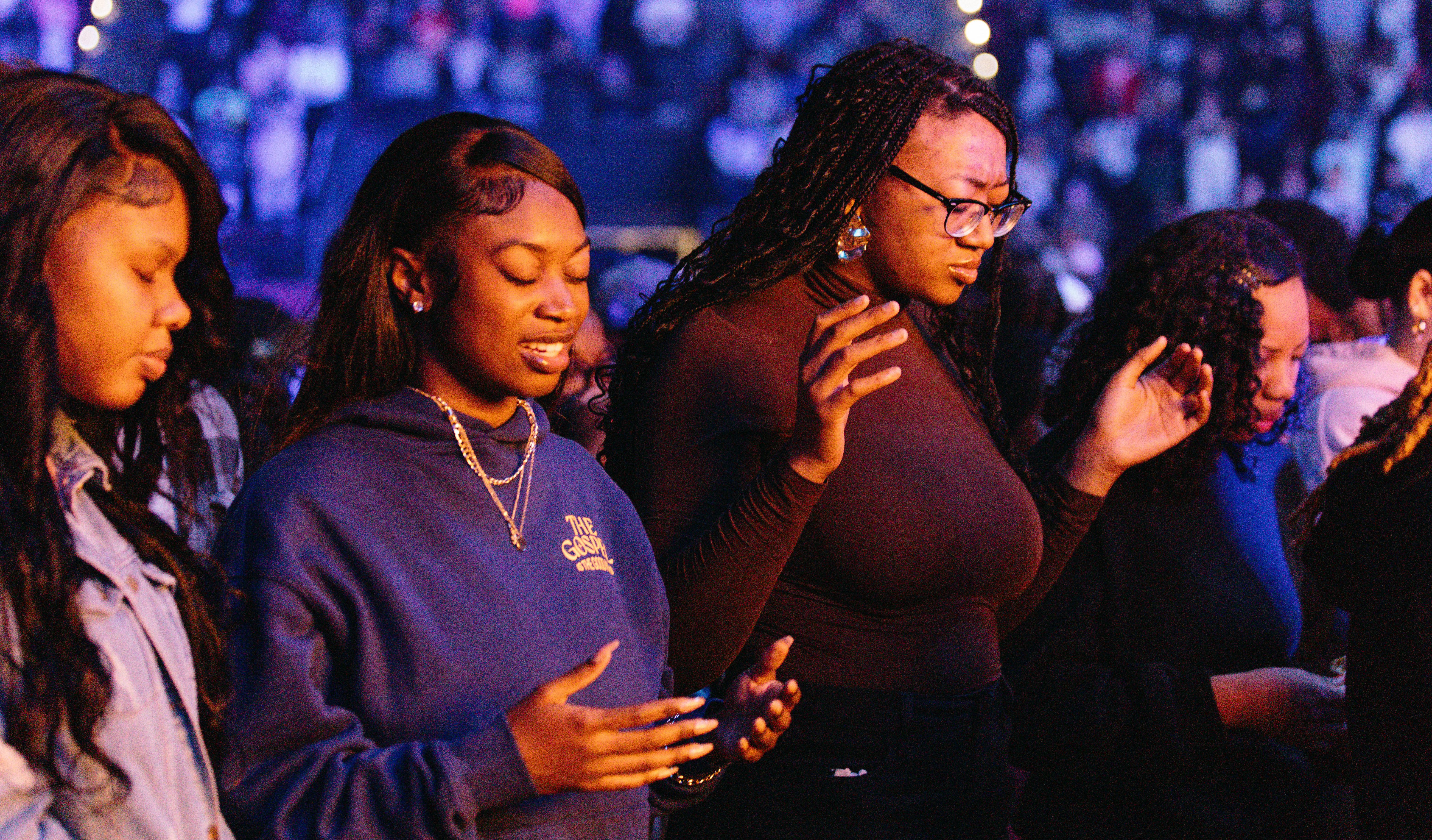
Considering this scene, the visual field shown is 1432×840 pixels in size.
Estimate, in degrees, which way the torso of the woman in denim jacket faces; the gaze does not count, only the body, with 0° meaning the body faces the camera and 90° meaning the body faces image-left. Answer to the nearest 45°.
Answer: approximately 315°

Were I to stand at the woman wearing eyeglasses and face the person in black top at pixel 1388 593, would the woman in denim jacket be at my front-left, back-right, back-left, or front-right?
back-right

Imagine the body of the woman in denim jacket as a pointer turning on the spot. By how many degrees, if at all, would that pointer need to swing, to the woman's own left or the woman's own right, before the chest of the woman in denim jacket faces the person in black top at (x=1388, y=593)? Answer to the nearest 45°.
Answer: approximately 45° to the woman's own left

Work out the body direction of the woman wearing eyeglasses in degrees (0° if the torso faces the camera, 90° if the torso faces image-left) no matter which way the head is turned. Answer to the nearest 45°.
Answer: approximately 315°

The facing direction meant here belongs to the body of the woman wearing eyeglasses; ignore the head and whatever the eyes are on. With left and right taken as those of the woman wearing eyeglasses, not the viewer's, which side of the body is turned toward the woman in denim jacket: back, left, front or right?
right

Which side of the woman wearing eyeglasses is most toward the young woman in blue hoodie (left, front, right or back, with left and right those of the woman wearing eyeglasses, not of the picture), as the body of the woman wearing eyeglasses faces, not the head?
right

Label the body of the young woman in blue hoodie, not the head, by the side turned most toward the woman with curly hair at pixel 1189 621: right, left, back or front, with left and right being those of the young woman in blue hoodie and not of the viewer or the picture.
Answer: left
